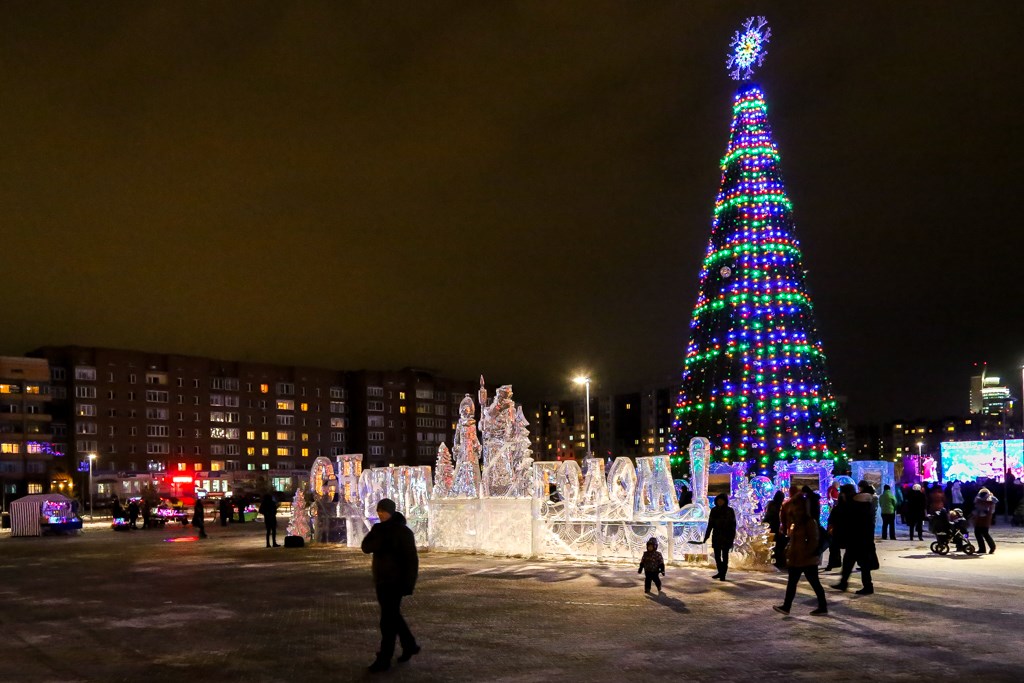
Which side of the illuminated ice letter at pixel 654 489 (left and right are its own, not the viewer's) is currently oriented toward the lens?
front

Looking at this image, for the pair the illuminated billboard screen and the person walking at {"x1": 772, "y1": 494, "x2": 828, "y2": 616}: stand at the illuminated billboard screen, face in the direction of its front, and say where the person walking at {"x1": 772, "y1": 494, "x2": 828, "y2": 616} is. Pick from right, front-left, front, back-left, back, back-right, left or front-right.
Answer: front

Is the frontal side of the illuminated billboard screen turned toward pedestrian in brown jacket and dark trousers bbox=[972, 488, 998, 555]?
yes

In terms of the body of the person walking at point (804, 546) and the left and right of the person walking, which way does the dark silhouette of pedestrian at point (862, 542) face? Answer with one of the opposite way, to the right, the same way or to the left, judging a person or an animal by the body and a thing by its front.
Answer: the same way

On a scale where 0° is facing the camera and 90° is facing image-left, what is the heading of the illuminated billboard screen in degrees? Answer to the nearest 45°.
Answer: approximately 0°

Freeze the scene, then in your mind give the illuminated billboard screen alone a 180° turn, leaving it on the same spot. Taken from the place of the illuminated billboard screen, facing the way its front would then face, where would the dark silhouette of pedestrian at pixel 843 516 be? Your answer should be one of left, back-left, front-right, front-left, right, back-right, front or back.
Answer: back

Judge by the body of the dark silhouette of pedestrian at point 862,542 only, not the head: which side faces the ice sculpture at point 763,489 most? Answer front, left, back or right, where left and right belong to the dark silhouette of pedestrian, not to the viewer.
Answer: right
